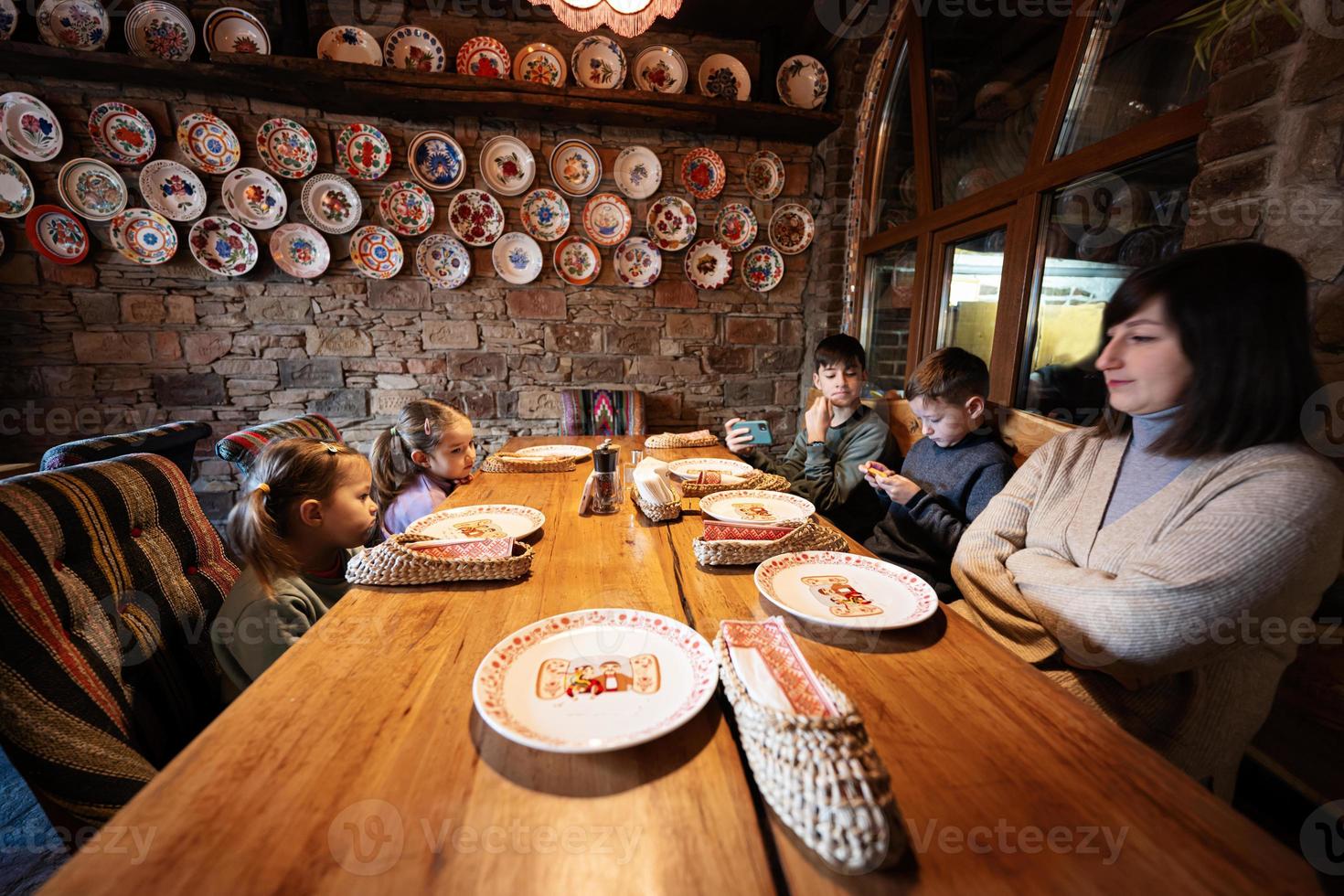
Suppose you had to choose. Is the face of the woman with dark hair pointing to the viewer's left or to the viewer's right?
to the viewer's left

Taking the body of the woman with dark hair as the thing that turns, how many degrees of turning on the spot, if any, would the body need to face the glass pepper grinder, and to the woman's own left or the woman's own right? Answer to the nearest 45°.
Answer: approximately 45° to the woman's own right

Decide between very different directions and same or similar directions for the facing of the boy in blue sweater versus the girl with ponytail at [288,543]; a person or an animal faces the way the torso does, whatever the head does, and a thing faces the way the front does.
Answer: very different directions

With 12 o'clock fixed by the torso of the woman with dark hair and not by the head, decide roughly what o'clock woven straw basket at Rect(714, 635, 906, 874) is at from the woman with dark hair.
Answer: The woven straw basket is roughly at 11 o'clock from the woman with dark hair.

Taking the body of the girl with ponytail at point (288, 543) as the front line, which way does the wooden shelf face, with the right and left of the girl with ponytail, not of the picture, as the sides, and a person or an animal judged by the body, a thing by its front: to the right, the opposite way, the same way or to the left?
to the right

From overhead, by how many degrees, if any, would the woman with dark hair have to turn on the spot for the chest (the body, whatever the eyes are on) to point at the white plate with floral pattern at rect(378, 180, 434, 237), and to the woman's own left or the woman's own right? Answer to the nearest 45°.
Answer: approximately 45° to the woman's own right

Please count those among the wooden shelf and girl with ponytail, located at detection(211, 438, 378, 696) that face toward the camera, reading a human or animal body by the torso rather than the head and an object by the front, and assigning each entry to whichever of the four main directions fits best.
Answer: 1

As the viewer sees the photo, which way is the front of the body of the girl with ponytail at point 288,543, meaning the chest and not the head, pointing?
to the viewer's right

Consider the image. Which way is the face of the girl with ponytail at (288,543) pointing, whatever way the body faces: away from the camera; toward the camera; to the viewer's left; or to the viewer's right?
to the viewer's right

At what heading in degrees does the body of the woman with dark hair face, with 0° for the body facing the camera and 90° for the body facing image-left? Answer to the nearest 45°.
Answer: approximately 45°

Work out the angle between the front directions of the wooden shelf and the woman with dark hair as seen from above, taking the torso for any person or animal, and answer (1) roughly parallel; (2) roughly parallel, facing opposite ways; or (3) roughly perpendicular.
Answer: roughly perpendicular
